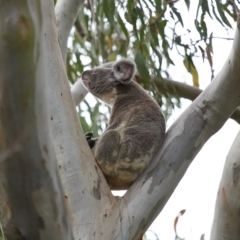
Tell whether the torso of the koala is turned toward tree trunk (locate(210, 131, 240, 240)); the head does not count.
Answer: no

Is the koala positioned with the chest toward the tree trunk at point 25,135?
no
